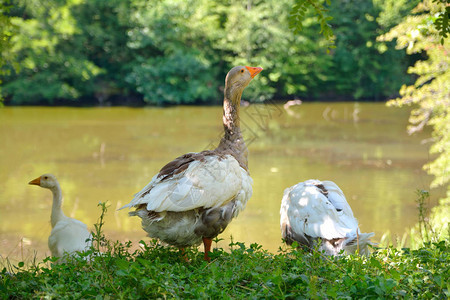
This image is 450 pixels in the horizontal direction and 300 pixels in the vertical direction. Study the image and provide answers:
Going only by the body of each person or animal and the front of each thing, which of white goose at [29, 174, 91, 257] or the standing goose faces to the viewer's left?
the white goose

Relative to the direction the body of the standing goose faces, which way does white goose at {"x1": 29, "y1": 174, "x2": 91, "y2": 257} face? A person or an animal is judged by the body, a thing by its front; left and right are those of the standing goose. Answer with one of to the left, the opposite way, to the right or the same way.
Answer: the opposite way

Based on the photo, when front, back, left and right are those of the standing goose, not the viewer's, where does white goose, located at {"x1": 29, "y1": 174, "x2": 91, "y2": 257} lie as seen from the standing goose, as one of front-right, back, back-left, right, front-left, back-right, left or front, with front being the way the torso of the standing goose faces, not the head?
back-left

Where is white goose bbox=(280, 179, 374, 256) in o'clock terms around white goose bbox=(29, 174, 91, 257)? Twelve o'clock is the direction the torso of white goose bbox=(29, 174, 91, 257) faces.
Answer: white goose bbox=(280, 179, 374, 256) is roughly at 7 o'clock from white goose bbox=(29, 174, 91, 257).

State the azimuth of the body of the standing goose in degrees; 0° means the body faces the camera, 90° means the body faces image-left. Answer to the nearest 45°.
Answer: approximately 270°

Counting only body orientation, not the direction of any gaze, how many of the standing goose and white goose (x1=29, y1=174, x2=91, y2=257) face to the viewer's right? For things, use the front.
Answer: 1

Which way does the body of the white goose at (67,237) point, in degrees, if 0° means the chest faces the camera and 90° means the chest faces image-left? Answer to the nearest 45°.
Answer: approximately 90°
